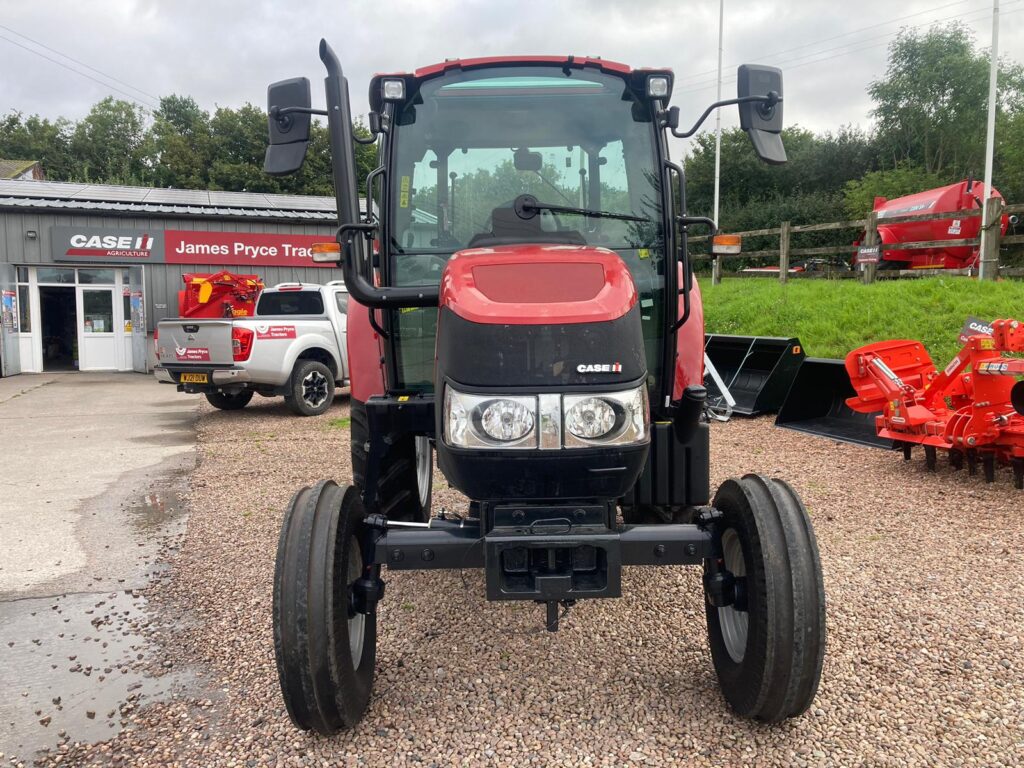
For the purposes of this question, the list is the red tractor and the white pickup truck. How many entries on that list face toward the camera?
1

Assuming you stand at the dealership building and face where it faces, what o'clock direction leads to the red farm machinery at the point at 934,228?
The red farm machinery is roughly at 10 o'clock from the dealership building.

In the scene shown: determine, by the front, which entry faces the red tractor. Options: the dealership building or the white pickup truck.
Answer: the dealership building

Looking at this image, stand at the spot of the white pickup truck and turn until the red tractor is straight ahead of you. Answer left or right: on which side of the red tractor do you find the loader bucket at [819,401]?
left

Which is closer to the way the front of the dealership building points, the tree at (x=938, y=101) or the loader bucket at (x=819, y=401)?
the loader bucket

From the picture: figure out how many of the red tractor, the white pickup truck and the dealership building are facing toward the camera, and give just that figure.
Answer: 2

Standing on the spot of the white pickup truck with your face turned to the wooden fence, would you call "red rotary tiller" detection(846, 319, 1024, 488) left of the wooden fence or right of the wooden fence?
right

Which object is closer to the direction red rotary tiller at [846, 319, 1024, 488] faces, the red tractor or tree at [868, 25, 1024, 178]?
the red tractor

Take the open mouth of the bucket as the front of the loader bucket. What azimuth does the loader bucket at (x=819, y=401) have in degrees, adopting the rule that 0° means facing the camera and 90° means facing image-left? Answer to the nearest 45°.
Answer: approximately 45°

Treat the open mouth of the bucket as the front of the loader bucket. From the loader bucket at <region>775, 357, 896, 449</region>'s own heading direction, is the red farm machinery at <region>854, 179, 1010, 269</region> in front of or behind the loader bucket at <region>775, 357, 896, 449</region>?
behind

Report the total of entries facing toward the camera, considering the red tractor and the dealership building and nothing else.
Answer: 2

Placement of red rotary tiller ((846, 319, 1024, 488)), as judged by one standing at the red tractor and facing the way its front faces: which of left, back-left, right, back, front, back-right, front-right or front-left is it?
back-left
